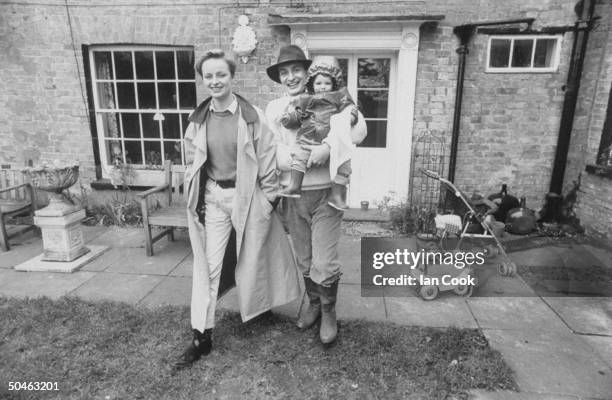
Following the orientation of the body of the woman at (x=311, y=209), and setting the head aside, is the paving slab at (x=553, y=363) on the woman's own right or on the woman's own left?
on the woman's own left

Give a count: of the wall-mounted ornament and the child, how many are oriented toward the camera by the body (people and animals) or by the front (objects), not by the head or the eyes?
2

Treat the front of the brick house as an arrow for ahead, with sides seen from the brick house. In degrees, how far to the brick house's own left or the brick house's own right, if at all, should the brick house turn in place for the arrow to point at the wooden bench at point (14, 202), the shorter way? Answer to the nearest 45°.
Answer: approximately 90° to the brick house's own right

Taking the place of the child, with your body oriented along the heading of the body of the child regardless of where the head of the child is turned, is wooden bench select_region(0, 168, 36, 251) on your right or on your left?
on your right

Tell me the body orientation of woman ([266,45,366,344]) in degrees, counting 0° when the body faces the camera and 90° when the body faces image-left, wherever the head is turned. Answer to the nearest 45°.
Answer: approximately 0°

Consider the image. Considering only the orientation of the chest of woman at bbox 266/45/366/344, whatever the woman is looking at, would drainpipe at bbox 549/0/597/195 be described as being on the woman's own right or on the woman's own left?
on the woman's own left
